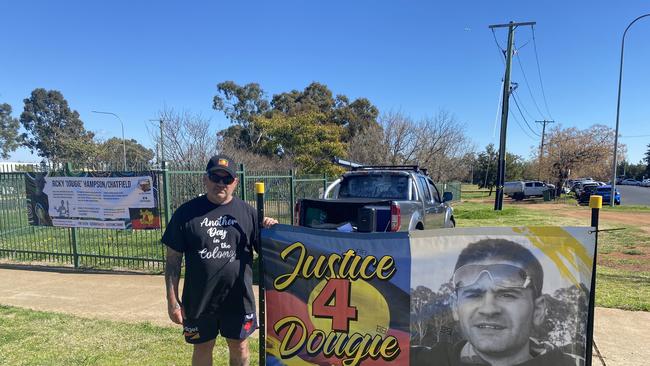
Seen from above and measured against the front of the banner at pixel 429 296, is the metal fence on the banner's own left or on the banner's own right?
on the banner's own right

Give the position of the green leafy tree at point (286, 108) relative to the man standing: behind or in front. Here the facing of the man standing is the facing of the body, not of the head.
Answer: behind

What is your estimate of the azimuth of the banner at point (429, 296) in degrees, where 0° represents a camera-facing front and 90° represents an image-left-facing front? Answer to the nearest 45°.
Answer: approximately 0°

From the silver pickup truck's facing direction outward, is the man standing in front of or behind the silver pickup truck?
behind

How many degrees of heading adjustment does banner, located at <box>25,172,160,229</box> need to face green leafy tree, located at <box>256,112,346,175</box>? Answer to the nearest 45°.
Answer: approximately 135° to its left

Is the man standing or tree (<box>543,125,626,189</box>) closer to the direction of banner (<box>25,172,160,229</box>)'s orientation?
the man standing

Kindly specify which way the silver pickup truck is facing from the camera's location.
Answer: facing away from the viewer and to the right of the viewer

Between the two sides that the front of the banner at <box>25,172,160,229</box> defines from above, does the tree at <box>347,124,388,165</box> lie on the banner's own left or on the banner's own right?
on the banner's own left
